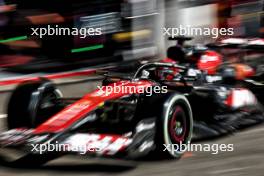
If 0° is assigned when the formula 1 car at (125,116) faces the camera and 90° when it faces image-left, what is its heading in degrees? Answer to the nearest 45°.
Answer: approximately 45°
